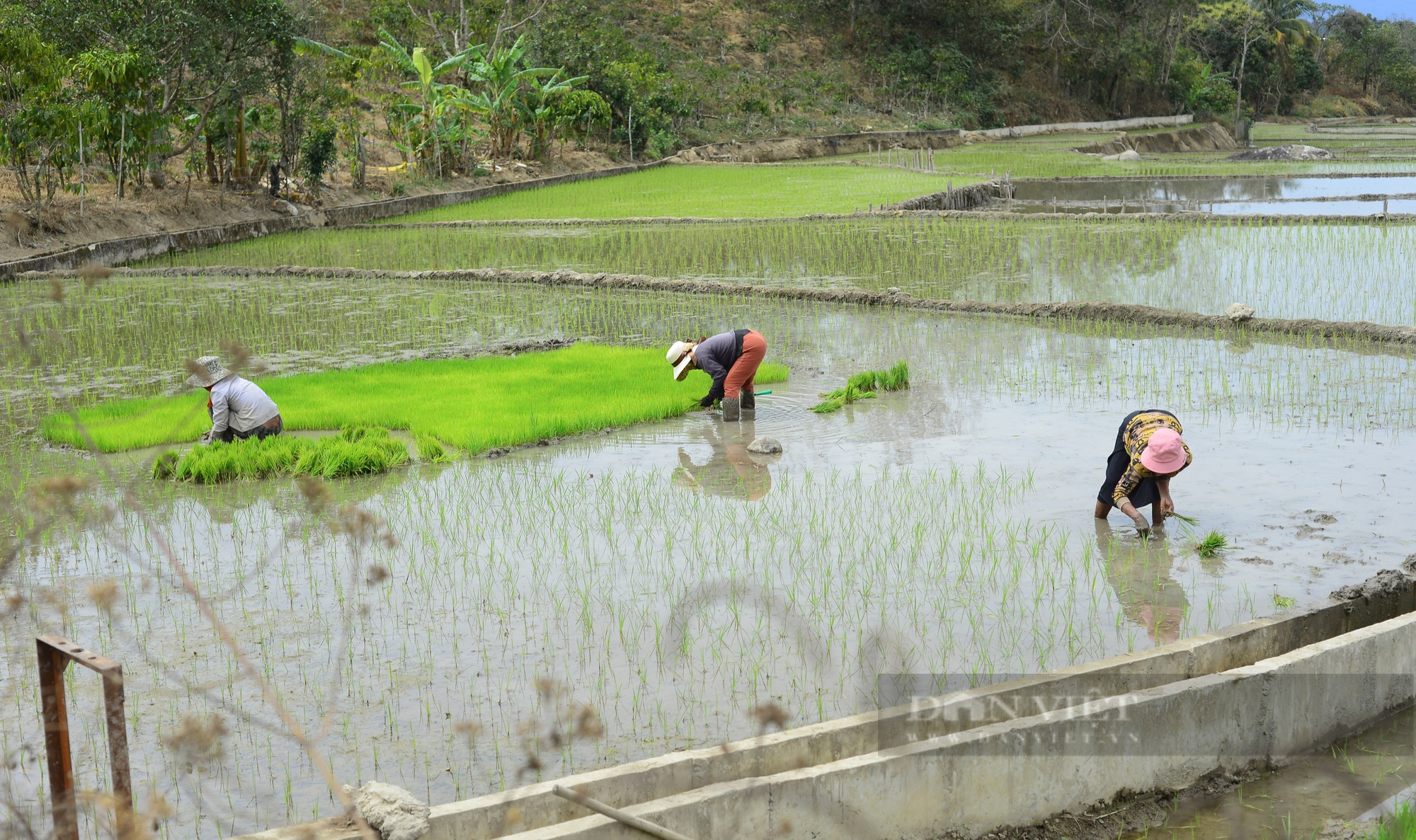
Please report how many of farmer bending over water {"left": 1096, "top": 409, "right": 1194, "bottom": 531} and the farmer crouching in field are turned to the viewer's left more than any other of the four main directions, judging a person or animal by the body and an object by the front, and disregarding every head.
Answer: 1

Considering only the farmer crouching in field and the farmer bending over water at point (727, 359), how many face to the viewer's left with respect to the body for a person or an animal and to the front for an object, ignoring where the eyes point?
2

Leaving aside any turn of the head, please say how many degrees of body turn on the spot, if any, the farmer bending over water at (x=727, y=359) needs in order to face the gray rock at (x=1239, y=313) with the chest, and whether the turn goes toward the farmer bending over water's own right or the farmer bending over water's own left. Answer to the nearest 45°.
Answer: approximately 135° to the farmer bending over water's own right

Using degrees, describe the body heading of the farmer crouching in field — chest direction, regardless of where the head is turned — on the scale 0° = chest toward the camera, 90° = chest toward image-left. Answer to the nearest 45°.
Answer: approximately 90°

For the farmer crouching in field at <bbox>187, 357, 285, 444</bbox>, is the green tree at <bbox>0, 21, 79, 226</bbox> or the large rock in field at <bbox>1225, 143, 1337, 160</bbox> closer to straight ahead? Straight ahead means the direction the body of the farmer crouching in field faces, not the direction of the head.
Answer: the green tree

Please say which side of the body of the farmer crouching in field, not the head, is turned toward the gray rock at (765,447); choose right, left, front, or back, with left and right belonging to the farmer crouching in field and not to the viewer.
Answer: back

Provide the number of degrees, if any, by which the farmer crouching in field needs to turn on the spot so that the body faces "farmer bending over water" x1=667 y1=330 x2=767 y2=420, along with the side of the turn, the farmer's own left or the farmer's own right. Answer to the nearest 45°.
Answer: approximately 180°

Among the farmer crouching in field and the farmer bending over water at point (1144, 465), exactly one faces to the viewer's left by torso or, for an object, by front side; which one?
the farmer crouching in field

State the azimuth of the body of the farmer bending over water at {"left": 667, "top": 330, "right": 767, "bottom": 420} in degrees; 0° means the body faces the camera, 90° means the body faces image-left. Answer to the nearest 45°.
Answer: approximately 90°

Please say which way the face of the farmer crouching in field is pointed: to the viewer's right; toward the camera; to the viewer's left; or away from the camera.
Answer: to the viewer's left

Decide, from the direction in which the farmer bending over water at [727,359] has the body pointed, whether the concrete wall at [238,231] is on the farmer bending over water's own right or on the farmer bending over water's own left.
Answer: on the farmer bending over water's own right
